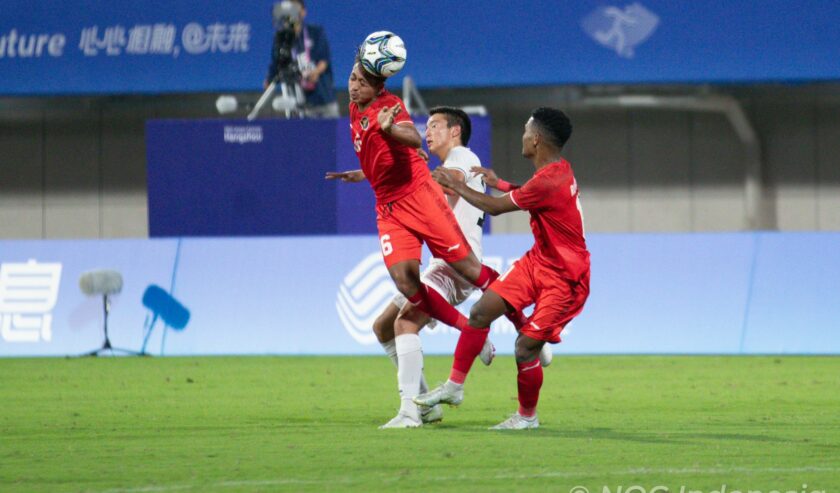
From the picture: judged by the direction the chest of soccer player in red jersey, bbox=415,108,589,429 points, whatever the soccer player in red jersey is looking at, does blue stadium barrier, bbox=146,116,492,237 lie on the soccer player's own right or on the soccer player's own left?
on the soccer player's own right

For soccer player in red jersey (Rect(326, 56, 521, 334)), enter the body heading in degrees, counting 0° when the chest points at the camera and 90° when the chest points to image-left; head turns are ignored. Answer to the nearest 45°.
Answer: approximately 45°

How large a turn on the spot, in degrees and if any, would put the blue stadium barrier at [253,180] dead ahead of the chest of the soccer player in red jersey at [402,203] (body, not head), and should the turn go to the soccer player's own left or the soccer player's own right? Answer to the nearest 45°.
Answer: approximately 135° to the soccer player's own right

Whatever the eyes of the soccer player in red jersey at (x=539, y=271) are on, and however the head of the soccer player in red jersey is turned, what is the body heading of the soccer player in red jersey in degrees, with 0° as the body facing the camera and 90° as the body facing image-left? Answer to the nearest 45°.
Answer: approximately 90°

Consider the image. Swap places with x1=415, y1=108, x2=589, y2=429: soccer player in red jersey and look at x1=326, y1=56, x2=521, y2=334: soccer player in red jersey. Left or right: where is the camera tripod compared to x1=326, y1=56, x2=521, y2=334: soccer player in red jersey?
right
